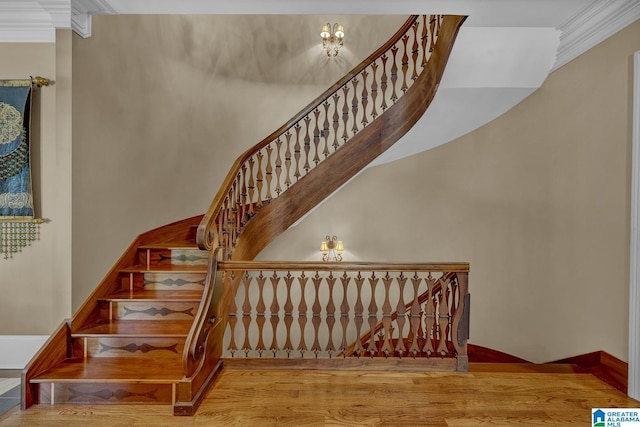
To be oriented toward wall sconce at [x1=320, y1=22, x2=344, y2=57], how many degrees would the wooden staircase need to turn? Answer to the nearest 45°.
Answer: approximately 135° to its left

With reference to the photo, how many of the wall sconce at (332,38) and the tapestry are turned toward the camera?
2

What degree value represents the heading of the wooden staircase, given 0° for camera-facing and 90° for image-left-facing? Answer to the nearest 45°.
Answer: approximately 0°

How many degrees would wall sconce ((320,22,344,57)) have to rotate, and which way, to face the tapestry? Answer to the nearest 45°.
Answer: approximately 45° to its right

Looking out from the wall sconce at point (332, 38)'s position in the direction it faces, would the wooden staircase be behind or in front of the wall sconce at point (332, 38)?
in front

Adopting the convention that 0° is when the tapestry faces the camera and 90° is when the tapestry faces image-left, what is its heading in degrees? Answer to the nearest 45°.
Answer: approximately 0°

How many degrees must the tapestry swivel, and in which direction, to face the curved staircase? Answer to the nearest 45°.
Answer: approximately 45° to its left

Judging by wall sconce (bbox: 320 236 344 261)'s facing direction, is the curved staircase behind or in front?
in front

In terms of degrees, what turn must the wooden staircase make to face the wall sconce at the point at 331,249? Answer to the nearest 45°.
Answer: approximately 135° to its left
